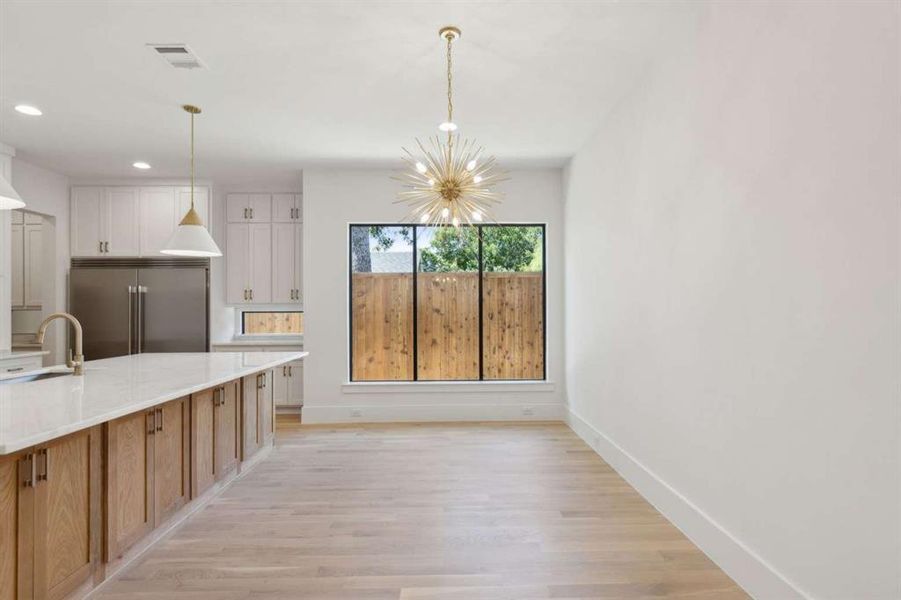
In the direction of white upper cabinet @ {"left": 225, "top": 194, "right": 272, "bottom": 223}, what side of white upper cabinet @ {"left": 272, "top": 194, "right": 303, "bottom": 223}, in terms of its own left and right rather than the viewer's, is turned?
right

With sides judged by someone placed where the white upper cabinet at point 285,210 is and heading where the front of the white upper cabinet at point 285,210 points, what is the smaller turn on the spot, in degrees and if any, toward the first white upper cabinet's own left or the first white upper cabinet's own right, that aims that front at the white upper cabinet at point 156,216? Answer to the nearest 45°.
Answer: approximately 90° to the first white upper cabinet's own right

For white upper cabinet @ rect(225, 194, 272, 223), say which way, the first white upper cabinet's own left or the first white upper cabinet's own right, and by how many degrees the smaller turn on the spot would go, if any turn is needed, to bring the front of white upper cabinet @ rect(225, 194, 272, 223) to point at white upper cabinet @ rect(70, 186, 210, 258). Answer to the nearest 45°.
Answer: approximately 90° to the first white upper cabinet's own right

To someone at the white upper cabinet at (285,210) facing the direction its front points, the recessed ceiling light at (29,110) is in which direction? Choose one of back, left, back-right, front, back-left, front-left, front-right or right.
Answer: front-right

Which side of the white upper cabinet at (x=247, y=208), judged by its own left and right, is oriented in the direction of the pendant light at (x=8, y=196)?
front

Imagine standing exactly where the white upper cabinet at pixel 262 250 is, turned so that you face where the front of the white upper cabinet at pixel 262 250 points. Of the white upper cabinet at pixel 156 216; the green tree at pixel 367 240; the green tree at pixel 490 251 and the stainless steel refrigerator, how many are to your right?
2

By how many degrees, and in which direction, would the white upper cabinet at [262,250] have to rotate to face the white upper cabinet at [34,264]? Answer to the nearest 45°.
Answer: approximately 90° to its right
